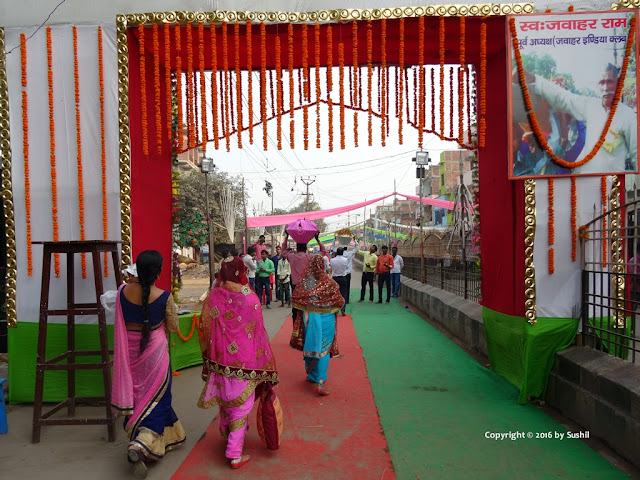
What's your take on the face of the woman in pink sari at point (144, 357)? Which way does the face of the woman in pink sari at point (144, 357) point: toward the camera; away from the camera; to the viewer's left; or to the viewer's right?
away from the camera

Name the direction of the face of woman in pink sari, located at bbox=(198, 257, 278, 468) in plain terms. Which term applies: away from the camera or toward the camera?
away from the camera

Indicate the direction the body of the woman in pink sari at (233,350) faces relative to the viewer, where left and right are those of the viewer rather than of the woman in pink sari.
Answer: facing away from the viewer

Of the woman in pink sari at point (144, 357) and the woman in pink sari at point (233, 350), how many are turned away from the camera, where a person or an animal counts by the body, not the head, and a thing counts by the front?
2

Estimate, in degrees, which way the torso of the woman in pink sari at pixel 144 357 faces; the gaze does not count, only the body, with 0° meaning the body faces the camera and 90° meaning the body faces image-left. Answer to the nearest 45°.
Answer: approximately 180°

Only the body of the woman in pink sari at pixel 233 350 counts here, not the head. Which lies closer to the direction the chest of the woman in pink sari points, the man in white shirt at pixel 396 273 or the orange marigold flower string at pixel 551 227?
the man in white shirt

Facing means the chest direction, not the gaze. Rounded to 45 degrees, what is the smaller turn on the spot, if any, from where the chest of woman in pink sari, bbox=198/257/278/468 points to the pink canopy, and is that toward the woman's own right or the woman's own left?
0° — they already face it
